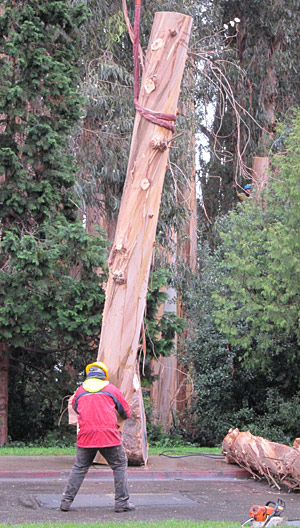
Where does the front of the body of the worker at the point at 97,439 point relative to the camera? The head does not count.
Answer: away from the camera

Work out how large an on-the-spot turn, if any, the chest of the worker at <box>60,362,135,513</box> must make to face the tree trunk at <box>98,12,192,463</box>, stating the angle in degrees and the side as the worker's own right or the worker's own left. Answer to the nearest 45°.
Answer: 0° — they already face it

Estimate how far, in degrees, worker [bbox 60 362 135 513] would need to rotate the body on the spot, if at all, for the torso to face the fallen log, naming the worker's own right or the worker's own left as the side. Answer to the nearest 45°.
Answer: approximately 45° to the worker's own right

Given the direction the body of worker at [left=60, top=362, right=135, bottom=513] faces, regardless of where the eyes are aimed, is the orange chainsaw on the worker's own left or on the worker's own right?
on the worker's own right

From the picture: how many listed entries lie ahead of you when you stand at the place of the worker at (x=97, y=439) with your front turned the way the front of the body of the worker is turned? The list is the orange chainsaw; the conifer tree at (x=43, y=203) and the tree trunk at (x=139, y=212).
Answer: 2

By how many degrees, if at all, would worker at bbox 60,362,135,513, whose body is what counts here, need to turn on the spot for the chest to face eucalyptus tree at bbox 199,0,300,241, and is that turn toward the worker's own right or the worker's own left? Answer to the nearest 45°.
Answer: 0° — they already face it
